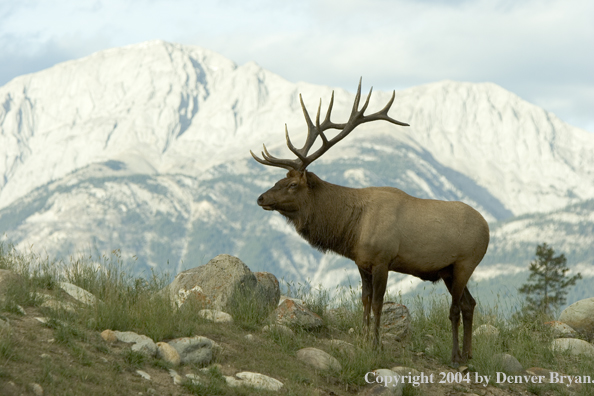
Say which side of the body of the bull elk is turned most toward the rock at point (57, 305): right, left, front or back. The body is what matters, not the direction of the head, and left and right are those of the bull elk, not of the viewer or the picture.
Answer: front

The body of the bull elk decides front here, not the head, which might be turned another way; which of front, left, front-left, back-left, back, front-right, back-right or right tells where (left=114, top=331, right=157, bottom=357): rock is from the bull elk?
front-left

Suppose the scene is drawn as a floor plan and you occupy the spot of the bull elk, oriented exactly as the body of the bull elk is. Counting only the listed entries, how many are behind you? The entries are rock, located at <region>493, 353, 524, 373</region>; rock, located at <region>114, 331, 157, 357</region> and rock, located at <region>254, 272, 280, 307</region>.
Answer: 1

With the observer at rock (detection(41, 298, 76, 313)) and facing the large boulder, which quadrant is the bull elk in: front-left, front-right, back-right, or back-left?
front-right

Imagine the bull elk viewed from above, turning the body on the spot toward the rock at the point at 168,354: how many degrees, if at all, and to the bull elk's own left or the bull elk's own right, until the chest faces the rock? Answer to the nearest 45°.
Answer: approximately 45° to the bull elk's own left

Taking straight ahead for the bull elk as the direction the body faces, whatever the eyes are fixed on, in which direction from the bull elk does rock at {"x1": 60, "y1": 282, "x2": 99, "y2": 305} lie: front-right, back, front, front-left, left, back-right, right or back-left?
front

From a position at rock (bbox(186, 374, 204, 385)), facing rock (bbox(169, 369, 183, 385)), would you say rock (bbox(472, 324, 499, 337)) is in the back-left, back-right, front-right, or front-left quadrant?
back-right

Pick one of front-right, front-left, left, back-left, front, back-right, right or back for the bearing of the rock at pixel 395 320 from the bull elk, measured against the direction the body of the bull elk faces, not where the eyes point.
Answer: right

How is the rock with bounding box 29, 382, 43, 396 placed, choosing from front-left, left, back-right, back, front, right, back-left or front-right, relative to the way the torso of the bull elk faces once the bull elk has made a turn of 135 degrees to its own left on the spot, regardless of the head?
right

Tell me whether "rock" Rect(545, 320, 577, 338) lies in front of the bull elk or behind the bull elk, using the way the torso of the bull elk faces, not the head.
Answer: behind

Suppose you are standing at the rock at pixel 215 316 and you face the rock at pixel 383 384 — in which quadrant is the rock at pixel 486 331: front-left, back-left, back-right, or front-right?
front-left

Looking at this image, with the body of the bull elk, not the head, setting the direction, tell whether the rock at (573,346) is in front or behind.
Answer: behind

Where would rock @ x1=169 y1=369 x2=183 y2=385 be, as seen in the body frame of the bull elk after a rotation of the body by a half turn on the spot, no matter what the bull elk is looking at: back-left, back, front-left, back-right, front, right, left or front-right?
back-right

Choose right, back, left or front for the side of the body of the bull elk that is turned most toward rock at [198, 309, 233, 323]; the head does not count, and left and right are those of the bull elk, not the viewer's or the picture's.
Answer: front

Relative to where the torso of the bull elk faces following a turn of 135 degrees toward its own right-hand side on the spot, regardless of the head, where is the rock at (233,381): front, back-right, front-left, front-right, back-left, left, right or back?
back

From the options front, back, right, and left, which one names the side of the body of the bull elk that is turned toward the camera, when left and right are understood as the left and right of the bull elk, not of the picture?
left

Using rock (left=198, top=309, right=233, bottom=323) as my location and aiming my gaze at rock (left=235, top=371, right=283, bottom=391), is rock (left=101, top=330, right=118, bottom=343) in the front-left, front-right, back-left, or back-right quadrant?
front-right

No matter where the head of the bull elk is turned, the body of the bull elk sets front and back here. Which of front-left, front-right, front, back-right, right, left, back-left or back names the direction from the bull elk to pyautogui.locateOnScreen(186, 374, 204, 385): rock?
front-left
